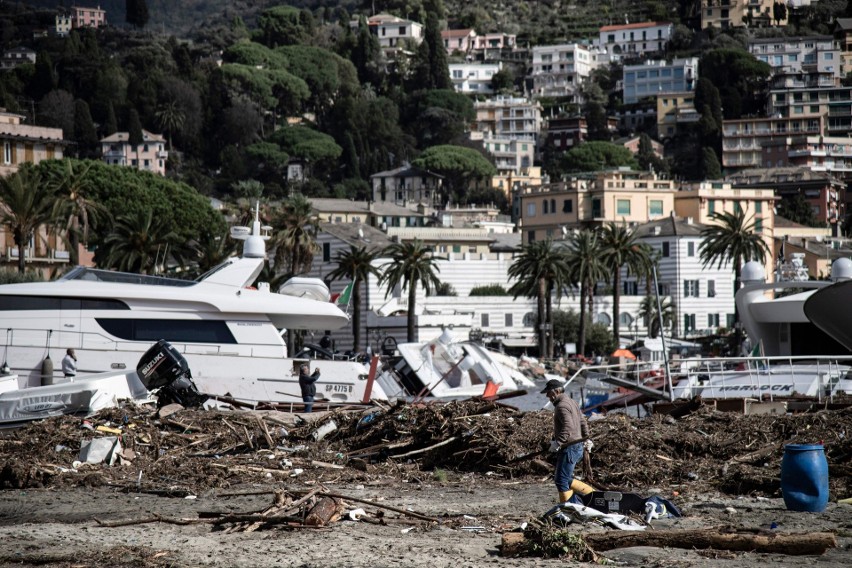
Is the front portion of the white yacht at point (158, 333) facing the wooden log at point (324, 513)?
no

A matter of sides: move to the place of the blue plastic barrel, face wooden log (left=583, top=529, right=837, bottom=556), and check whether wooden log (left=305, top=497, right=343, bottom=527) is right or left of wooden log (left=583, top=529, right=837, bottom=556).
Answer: right

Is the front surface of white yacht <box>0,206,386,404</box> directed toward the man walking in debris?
no
